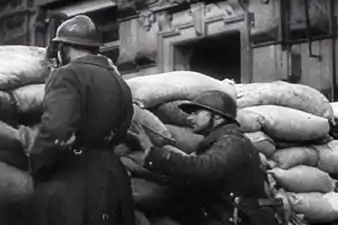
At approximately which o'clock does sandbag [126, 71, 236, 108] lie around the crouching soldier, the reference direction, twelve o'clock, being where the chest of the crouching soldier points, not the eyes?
The sandbag is roughly at 2 o'clock from the crouching soldier.

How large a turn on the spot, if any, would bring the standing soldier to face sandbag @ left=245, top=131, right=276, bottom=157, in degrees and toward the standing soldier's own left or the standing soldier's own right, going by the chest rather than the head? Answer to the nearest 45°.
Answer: approximately 90° to the standing soldier's own right

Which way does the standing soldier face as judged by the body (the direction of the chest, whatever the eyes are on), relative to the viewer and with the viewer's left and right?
facing away from the viewer and to the left of the viewer

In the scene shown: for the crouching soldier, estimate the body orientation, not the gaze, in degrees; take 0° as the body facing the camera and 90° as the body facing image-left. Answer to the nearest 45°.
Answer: approximately 90°

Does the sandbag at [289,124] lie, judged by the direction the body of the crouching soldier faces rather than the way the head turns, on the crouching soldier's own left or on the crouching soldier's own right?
on the crouching soldier's own right

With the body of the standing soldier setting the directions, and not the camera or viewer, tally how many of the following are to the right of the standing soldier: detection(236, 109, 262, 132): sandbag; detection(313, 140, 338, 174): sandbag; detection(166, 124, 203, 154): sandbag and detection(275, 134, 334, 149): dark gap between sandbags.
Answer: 4

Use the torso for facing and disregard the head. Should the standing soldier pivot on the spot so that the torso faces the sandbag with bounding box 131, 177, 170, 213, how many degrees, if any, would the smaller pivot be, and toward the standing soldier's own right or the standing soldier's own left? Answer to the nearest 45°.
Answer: approximately 90° to the standing soldier's own right

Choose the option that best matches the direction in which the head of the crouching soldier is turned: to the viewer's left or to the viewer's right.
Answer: to the viewer's left

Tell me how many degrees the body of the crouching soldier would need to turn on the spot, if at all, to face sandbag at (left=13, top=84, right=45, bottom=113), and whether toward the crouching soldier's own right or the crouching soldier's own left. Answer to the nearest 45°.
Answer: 0° — they already face it

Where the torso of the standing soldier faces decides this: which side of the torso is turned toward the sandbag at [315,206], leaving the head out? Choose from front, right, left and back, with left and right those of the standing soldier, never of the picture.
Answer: right

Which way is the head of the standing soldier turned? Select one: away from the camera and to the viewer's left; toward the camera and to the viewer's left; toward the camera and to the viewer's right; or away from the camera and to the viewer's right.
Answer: away from the camera and to the viewer's left
